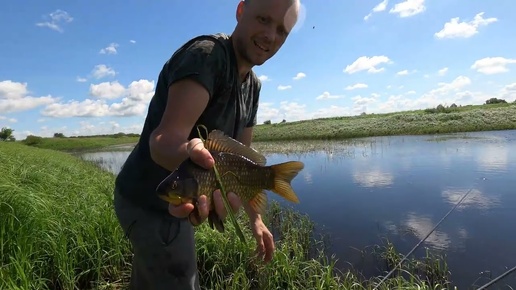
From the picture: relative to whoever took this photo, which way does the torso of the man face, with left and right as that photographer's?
facing the viewer and to the right of the viewer
